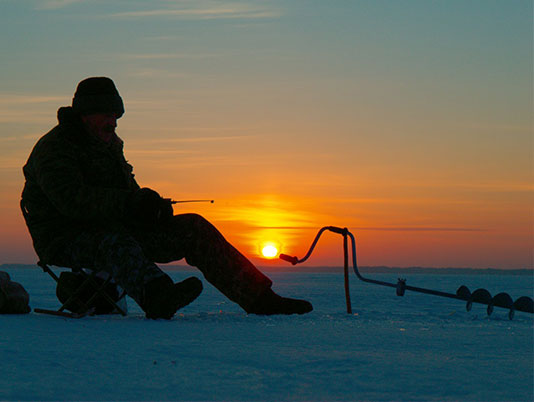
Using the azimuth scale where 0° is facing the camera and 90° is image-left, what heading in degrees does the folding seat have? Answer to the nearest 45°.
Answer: approximately 270°

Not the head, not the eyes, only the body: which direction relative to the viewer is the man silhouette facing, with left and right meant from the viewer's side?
facing to the right of the viewer
